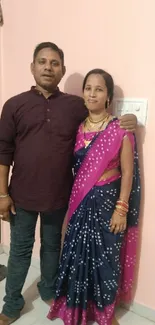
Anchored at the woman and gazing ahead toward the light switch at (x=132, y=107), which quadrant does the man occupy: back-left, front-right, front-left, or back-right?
back-left

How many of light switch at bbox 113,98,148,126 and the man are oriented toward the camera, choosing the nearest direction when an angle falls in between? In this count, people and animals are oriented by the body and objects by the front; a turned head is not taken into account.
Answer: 2

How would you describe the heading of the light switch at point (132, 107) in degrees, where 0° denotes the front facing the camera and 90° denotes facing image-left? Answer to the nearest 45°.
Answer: approximately 0°
